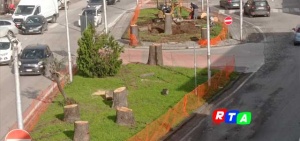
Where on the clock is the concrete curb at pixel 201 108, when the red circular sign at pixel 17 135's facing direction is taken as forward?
The concrete curb is roughly at 7 o'clock from the red circular sign.

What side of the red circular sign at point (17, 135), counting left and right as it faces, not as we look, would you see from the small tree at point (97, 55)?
back

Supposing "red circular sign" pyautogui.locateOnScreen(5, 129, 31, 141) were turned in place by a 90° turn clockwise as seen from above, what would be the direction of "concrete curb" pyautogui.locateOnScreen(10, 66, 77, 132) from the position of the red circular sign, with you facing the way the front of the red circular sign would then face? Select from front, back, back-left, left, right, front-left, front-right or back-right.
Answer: right

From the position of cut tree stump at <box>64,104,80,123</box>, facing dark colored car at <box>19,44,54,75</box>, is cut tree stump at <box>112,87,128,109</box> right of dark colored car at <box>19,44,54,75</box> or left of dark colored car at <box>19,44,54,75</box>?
right

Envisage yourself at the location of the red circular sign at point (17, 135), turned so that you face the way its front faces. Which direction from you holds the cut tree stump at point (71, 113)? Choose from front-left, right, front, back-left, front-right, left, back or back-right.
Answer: back

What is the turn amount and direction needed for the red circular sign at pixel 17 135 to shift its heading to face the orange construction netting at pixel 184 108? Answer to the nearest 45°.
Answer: approximately 135° to its left

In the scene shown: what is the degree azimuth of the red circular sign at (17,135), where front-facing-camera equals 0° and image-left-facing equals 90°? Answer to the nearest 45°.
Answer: approximately 0°

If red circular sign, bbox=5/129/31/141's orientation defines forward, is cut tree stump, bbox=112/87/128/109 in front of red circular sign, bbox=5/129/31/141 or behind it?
behind

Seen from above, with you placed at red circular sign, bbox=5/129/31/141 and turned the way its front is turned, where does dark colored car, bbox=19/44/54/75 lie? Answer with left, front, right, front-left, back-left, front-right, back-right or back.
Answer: back

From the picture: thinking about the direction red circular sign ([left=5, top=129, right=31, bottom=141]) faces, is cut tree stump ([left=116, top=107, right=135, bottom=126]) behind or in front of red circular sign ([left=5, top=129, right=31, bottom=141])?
behind
